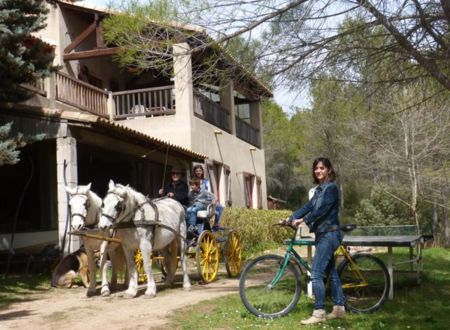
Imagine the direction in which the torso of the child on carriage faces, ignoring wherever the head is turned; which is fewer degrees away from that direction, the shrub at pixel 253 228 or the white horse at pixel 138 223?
the white horse

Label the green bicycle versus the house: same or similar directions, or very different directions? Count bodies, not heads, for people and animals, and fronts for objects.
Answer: very different directions

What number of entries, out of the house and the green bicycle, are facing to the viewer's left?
1
